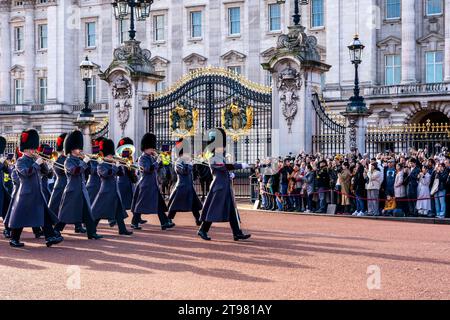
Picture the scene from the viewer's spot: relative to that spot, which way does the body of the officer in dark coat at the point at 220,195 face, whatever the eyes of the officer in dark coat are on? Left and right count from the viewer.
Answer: facing to the right of the viewer

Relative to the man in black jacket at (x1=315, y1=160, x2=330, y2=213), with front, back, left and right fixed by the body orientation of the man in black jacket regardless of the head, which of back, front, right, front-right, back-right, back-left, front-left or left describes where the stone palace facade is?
back-right

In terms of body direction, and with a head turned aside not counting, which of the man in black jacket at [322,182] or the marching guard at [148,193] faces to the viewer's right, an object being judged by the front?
the marching guard

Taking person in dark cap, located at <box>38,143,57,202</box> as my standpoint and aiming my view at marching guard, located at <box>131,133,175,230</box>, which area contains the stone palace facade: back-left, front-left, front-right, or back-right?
front-left

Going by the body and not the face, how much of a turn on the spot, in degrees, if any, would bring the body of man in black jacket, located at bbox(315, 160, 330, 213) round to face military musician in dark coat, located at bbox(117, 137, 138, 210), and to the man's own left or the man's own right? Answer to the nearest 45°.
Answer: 0° — they already face them

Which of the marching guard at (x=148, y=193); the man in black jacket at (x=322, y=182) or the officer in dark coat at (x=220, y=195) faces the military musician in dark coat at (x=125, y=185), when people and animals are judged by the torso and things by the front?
the man in black jacket

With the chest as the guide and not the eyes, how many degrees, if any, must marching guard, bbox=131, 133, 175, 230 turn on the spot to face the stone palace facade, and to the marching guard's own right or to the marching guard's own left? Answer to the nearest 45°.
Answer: approximately 90° to the marching guard's own left

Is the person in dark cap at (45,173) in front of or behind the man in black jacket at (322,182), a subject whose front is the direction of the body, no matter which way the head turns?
in front

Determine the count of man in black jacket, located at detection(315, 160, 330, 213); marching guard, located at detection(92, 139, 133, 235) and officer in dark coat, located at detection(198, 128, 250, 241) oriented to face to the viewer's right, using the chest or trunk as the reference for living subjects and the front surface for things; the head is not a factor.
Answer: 2

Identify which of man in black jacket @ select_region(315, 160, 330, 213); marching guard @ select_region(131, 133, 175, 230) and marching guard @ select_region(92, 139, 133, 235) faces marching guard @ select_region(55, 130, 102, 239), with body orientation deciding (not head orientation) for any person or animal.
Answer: the man in black jacket

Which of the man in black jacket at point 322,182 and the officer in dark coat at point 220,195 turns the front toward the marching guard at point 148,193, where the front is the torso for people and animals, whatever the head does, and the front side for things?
the man in black jacket

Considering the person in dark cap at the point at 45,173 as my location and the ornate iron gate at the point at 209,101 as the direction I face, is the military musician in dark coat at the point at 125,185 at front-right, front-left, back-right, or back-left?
front-right

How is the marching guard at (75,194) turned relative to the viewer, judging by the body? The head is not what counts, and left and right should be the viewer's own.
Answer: facing to the right of the viewer

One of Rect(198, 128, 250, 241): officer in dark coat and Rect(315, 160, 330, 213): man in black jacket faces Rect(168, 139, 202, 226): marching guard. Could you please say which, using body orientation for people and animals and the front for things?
the man in black jacket

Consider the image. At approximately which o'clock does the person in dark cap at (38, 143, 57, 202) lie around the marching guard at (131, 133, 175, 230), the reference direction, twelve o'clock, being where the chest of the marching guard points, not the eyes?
The person in dark cap is roughly at 6 o'clock from the marching guard.

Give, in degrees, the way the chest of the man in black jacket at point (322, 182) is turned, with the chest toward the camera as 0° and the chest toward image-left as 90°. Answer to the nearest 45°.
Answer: approximately 45°

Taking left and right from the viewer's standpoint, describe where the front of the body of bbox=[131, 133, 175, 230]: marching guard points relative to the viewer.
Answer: facing to the right of the viewer

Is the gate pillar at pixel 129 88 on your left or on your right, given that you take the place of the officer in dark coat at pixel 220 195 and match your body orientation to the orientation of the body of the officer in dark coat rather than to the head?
on your left

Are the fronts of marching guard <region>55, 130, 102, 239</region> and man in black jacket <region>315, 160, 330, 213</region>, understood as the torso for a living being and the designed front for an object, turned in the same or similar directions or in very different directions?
very different directions

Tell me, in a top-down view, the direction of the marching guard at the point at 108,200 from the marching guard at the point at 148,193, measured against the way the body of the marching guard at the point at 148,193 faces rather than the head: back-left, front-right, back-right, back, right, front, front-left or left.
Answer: back-right

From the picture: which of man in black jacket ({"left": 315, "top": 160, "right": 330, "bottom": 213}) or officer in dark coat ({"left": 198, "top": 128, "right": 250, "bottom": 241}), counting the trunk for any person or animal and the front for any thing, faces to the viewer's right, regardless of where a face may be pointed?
the officer in dark coat

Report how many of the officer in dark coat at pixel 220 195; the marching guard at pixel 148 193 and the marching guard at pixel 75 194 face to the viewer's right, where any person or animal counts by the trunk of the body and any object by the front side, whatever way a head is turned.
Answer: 3

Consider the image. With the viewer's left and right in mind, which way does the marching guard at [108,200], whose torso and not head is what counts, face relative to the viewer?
facing to the right of the viewer
